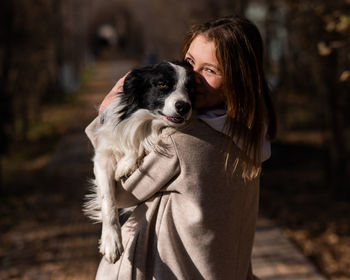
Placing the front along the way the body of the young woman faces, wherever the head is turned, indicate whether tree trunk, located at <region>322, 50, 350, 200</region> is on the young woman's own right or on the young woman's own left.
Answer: on the young woman's own right

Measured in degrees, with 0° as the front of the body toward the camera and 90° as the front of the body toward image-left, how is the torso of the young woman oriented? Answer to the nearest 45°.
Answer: approximately 135°

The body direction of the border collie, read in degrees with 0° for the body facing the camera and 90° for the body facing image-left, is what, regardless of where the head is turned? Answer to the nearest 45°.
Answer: approximately 315°

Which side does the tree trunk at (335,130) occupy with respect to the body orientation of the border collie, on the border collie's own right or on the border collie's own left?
on the border collie's own left
